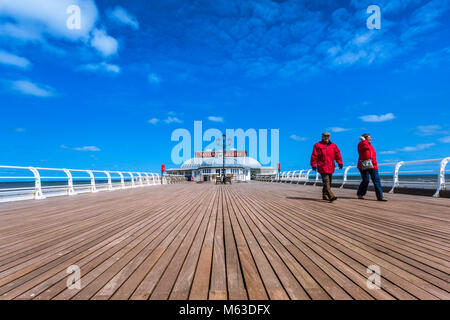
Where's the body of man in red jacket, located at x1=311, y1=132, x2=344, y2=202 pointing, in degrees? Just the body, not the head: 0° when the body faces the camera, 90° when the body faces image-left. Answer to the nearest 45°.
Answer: approximately 0°

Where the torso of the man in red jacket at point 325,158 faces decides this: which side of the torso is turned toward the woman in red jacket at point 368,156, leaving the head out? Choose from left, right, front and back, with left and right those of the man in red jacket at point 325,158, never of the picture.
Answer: left
